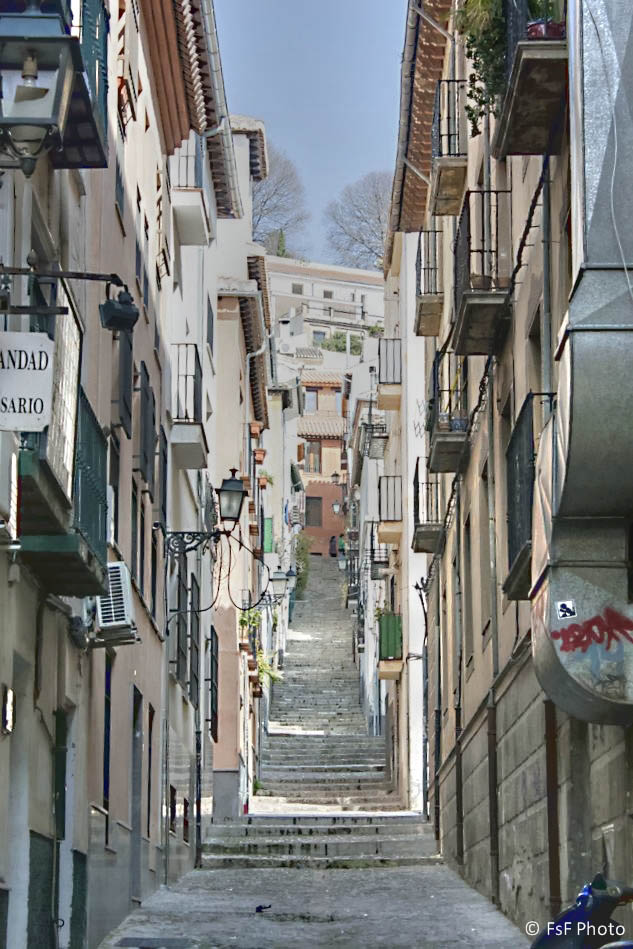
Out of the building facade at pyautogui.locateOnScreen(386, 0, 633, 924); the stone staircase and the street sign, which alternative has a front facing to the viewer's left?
the building facade

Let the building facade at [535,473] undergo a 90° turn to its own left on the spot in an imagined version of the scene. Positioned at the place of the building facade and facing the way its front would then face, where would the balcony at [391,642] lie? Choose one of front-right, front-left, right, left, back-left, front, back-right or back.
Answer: back

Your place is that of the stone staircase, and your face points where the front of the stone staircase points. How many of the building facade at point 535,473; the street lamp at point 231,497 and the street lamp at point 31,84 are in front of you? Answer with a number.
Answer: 3

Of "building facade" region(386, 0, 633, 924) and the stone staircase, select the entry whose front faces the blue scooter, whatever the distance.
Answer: the stone staircase

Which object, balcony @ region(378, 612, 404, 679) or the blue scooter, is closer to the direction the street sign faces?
the blue scooter

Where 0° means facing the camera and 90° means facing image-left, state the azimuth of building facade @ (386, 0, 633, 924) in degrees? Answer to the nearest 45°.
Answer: approximately 90°

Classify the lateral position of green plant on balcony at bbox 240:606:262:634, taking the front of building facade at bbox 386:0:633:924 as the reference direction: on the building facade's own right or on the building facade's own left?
on the building facade's own right

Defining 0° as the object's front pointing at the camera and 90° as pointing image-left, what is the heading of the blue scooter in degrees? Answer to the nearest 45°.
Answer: approximately 45°

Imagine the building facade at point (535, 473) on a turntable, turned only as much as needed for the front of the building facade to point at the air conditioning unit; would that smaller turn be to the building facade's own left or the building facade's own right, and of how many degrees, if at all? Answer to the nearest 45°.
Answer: approximately 45° to the building facade's own right

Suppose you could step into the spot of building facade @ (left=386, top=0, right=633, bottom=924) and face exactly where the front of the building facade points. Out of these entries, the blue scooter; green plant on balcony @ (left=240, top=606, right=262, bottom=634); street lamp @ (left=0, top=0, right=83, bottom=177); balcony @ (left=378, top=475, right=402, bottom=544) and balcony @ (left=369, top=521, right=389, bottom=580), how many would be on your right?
3

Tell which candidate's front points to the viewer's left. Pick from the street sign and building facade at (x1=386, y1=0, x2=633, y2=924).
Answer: the building facade

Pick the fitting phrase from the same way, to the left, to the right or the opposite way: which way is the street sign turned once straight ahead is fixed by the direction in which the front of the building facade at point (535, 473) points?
to the left

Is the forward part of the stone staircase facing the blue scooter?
yes

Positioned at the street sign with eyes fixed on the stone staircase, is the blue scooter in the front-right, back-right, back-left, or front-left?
back-right
